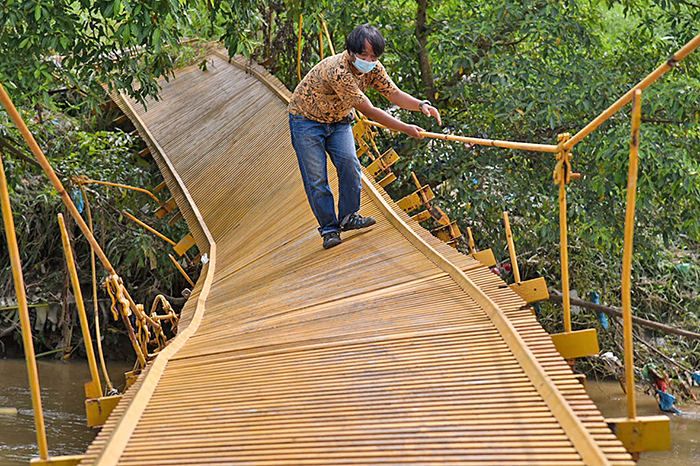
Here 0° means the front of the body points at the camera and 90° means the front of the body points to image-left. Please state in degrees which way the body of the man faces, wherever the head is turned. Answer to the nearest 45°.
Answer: approximately 315°

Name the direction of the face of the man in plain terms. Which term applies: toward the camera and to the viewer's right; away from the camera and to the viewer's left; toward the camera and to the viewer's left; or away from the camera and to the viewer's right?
toward the camera and to the viewer's right
